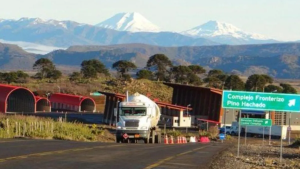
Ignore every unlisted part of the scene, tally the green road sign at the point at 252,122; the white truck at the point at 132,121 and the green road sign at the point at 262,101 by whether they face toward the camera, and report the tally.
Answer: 3

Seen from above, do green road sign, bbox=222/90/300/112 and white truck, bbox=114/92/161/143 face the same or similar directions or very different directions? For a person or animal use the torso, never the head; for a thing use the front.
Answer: same or similar directions

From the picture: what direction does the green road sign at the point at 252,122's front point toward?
toward the camera

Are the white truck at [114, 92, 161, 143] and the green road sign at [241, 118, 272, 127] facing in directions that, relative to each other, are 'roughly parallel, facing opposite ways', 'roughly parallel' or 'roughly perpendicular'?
roughly parallel

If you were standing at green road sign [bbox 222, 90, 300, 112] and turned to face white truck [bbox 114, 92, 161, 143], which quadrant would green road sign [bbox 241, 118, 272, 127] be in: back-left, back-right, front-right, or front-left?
front-right

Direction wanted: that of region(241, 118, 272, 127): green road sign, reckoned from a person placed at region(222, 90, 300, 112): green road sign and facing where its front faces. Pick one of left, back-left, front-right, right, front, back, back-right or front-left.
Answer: back

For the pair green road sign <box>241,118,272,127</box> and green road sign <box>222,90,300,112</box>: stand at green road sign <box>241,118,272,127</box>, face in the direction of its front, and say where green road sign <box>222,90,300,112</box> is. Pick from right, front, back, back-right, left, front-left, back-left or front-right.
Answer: front

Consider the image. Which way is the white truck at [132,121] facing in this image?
toward the camera

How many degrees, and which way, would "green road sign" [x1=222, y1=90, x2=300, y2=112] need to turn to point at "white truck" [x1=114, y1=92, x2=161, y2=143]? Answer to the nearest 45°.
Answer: approximately 135° to its right

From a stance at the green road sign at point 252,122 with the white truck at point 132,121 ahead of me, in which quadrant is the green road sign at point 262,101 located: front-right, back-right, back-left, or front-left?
back-left
